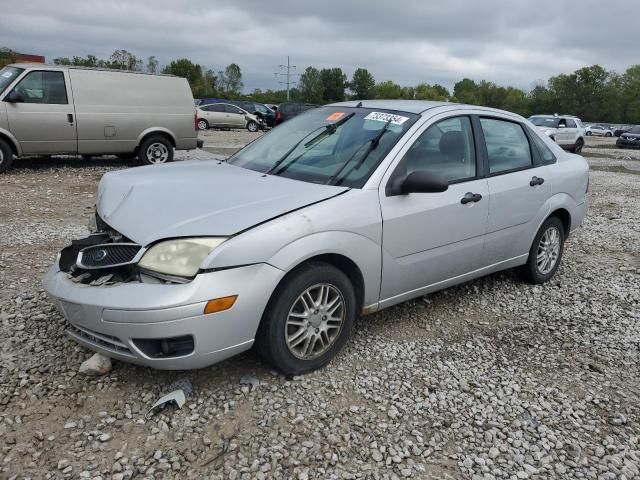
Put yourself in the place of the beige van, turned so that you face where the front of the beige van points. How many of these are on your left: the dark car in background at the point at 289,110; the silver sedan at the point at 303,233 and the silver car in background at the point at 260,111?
1

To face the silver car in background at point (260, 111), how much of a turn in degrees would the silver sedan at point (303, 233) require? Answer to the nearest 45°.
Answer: approximately 135° to its right

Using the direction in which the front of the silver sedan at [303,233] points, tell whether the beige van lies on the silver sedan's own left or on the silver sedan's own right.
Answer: on the silver sedan's own right

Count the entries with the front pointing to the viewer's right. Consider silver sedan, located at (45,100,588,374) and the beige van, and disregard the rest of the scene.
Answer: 0

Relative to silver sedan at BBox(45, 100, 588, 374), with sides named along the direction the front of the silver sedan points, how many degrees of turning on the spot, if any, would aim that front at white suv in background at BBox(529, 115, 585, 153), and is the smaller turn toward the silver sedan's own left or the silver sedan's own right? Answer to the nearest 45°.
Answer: approximately 180°

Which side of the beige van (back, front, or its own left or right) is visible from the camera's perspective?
left

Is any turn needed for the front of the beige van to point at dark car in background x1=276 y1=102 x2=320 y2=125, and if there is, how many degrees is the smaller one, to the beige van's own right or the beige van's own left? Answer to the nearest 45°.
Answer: approximately 135° to the beige van's own right
